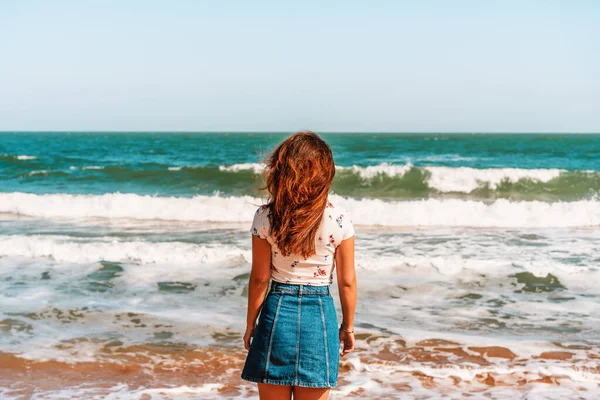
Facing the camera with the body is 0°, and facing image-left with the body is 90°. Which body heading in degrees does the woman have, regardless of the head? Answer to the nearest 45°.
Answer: approximately 180°

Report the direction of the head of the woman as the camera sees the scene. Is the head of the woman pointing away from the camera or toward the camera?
away from the camera
